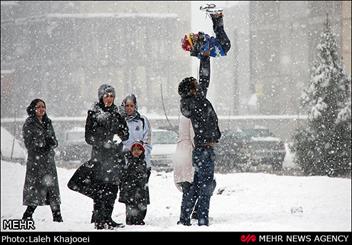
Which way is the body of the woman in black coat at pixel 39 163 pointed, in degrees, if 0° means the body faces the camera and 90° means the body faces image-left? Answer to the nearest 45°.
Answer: approximately 315°

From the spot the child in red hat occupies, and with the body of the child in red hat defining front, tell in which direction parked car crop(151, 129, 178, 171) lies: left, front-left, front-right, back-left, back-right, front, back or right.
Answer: back

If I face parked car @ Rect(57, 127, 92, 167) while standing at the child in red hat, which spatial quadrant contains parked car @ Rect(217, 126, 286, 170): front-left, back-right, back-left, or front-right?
front-right

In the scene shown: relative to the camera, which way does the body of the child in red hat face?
toward the camera

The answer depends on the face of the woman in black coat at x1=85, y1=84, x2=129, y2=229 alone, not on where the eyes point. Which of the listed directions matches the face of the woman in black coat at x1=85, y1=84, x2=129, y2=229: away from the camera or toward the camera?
toward the camera

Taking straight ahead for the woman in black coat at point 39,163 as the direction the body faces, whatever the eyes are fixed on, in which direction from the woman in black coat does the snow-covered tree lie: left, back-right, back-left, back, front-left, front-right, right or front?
left

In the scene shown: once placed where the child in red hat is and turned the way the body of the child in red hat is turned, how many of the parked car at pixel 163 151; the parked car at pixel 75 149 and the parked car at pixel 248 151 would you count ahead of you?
0

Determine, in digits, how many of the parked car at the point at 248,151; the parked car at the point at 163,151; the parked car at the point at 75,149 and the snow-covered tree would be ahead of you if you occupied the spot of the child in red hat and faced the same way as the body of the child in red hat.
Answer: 0

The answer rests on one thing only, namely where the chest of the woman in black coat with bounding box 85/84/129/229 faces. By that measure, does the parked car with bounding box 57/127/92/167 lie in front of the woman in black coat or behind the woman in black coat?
behind

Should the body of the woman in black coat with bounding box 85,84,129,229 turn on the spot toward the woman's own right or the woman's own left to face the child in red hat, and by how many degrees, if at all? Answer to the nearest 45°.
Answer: approximately 90° to the woman's own left
